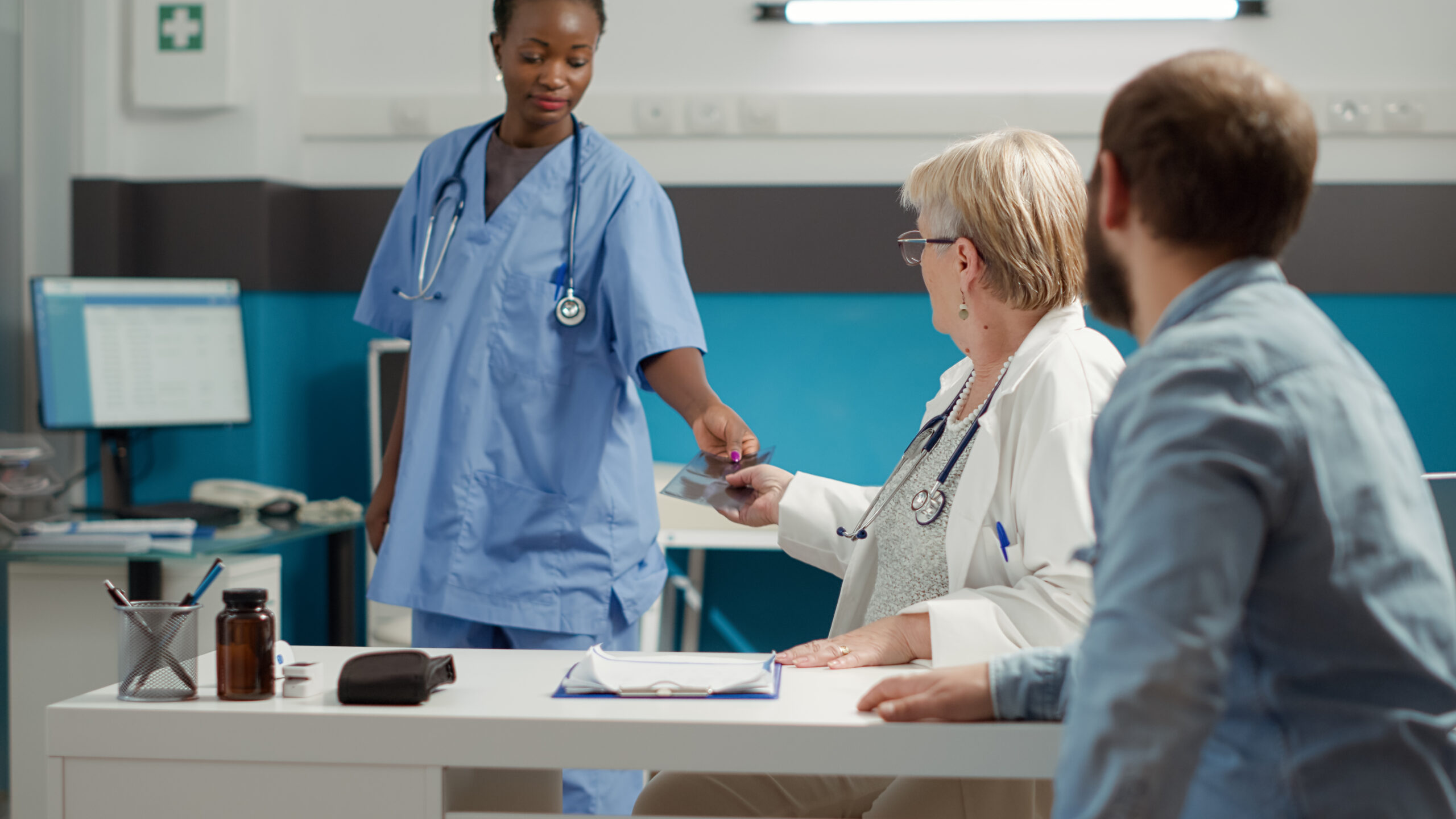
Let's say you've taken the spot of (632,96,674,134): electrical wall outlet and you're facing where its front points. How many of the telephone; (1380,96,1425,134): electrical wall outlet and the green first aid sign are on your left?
1

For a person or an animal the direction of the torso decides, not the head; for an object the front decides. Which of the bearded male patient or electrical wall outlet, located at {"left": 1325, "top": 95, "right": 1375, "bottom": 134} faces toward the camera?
the electrical wall outlet

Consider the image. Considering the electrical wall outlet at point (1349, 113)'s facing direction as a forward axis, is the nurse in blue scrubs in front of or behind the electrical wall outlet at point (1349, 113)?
in front

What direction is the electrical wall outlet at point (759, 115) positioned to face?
toward the camera

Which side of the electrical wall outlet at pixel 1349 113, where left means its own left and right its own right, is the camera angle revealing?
front

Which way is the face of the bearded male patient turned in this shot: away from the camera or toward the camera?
away from the camera

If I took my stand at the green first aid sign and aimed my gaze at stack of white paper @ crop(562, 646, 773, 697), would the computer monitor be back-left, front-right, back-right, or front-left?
front-right

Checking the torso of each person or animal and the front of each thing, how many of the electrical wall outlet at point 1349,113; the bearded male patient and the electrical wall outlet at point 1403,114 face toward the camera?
2

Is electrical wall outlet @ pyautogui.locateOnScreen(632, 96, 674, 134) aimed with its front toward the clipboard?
yes

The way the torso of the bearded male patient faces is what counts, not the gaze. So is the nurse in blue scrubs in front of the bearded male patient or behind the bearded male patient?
in front

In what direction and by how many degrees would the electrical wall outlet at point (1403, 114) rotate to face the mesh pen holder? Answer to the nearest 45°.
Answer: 0° — it already faces it

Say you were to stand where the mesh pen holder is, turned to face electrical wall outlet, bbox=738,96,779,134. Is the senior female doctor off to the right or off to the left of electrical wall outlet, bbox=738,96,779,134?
right

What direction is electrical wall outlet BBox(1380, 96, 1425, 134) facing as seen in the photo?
toward the camera
